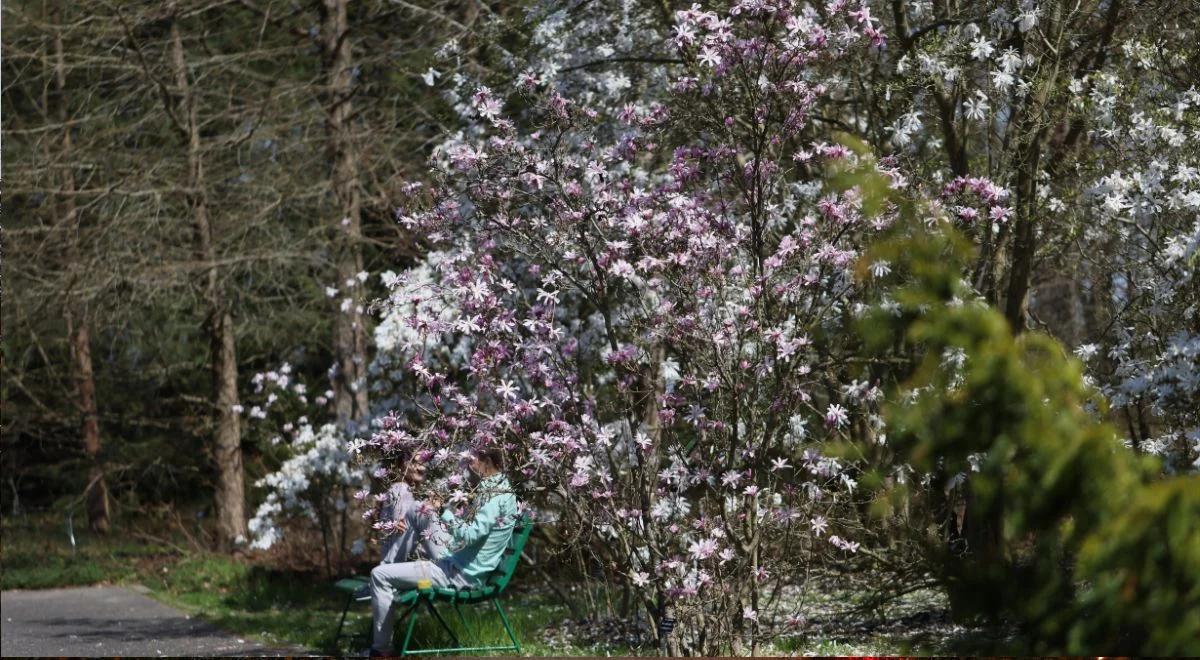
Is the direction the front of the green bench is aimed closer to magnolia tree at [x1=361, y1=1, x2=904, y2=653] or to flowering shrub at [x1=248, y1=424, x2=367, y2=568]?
the flowering shrub

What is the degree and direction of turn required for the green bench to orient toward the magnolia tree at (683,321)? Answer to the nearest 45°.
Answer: approximately 135° to its left

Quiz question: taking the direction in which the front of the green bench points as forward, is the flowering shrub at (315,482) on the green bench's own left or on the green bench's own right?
on the green bench's own right

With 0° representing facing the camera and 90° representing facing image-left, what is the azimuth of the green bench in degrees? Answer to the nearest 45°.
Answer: approximately 90°

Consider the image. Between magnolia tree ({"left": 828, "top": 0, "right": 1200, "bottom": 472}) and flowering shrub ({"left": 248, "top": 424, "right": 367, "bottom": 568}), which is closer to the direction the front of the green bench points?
the flowering shrub
